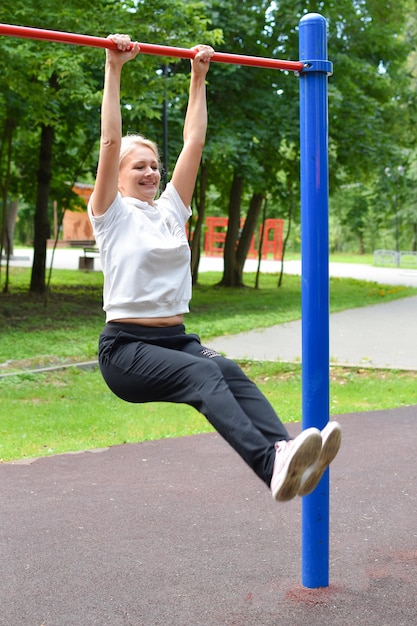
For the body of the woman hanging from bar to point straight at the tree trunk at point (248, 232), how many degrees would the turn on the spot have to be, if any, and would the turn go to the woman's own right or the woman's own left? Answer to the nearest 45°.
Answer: approximately 135° to the woman's own left

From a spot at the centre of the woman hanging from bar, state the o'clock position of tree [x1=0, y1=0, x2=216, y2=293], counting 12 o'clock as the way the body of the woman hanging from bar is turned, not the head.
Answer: The tree is roughly at 7 o'clock from the woman hanging from bar.

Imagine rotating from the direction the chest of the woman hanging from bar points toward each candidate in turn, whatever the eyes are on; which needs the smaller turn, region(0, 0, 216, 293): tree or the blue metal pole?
the blue metal pole

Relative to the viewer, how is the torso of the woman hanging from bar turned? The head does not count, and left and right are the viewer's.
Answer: facing the viewer and to the right of the viewer

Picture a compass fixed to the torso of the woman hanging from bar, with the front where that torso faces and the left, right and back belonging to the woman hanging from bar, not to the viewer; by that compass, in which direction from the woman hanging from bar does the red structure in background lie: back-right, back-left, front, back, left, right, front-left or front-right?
back-left

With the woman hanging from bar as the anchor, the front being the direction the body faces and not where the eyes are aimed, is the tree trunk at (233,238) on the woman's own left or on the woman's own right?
on the woman's own left

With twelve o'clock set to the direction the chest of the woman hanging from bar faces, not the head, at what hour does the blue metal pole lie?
The blue metal pole is roughly at 10 o'clock from the woman hanging from bar.
